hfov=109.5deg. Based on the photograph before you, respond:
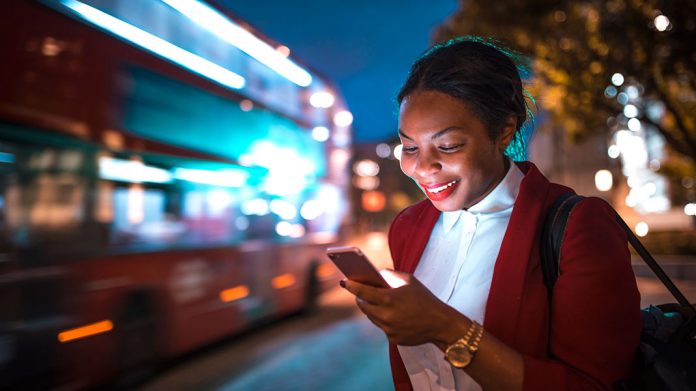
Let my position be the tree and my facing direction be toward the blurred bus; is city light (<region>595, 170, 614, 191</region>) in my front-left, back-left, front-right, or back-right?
back-right

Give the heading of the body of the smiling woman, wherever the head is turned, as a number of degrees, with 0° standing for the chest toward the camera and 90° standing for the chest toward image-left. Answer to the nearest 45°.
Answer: approximately 45°

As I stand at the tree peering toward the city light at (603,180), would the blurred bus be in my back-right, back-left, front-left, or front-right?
back-left

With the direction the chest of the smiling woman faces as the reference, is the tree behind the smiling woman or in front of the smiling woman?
behind
